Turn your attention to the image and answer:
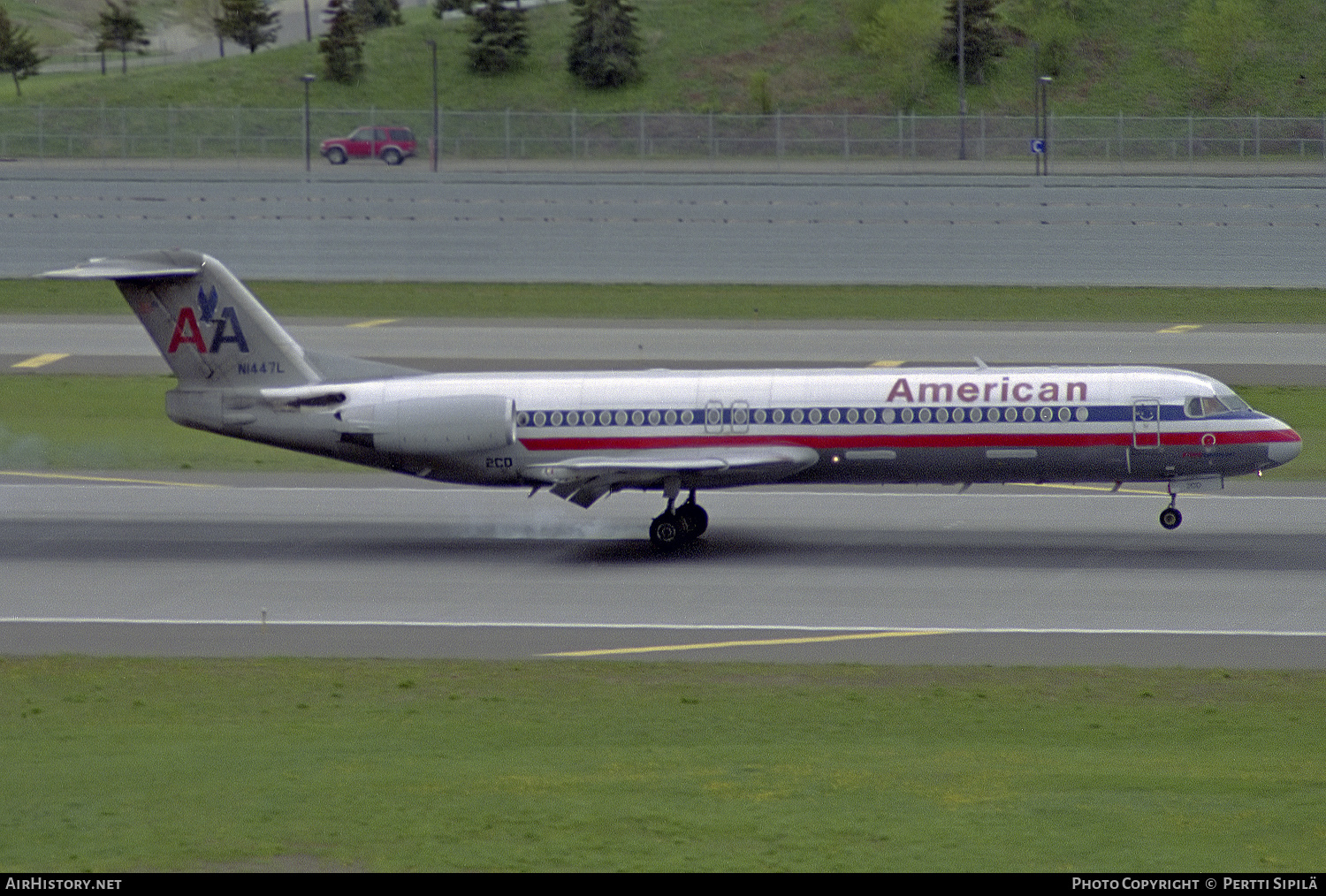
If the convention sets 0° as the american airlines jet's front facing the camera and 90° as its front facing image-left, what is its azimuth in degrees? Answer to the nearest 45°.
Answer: approximately 270°
